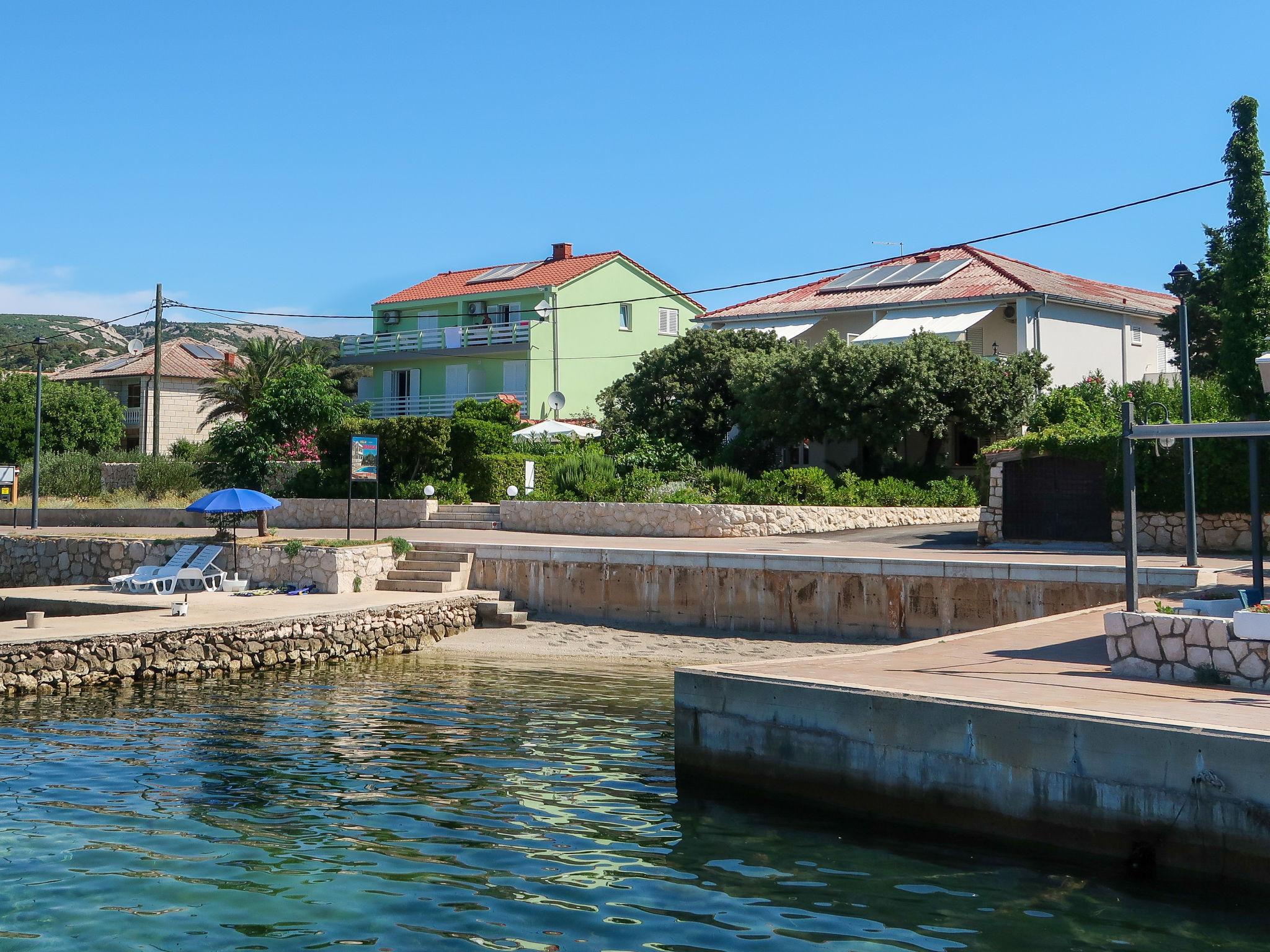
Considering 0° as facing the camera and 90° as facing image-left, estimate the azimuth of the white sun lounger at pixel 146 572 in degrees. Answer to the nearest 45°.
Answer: approximately 45°

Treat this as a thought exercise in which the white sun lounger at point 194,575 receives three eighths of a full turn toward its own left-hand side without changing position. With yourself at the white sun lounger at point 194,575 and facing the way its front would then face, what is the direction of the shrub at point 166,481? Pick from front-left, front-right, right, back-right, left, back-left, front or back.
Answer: left

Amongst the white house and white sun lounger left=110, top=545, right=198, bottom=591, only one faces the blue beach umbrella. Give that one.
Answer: the white house

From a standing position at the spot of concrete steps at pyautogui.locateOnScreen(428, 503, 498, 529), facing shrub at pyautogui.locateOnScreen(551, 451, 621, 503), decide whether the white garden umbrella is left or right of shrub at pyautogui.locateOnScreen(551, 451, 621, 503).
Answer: left

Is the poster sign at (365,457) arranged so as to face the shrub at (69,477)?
no

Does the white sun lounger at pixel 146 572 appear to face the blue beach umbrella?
no

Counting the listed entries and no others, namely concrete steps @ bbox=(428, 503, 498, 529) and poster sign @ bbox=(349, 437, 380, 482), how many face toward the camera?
2

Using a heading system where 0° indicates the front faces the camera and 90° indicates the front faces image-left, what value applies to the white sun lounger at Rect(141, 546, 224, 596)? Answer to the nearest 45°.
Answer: approximately 45°

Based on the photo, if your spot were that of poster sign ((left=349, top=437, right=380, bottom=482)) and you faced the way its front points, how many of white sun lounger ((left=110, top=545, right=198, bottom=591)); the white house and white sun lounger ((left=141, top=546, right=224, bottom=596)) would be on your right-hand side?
2

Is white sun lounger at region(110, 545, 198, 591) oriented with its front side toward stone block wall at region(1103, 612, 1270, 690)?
no

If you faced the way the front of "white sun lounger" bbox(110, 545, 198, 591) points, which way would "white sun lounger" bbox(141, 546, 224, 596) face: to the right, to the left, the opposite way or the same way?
the same way

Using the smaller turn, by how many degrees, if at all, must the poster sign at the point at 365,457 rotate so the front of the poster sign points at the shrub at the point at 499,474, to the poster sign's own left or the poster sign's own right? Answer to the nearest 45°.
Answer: approximately 135° to the poster sign's own left

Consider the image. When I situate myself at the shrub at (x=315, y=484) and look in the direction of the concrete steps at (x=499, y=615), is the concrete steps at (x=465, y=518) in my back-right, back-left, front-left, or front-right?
front-left

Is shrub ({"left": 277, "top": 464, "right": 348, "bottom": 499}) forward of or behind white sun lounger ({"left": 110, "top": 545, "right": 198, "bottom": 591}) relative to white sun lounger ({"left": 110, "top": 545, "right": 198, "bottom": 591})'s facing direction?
behind

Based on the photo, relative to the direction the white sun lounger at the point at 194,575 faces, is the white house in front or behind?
behind

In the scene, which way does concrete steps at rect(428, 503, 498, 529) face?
toward the camera
